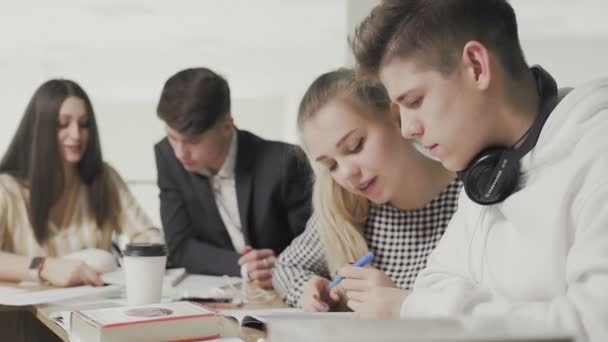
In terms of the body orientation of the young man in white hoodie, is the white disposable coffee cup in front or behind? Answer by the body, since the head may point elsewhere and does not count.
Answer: in front

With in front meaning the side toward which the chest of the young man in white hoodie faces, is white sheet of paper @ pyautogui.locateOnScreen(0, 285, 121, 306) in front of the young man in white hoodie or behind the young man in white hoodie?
in front

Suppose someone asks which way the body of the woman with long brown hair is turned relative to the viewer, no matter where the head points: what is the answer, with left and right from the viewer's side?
facing the viewer and to the right of the viewer

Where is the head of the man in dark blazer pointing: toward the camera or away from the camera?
toward the camera

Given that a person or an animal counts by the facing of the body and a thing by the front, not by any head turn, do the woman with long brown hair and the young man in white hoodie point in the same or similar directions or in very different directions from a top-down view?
very different directions

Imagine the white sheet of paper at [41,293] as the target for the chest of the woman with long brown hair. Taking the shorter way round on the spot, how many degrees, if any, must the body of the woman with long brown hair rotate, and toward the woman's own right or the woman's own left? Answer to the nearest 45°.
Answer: approximately 45° to the woman's own right

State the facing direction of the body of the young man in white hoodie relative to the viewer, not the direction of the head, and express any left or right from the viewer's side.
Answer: facing to the left of the viewer

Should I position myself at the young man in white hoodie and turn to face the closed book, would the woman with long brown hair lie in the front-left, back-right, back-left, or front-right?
front-right

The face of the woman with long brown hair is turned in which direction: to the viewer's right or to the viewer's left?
to the viewer's right

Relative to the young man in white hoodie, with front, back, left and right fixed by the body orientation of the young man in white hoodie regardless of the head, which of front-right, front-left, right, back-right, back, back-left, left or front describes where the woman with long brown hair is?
front-right
